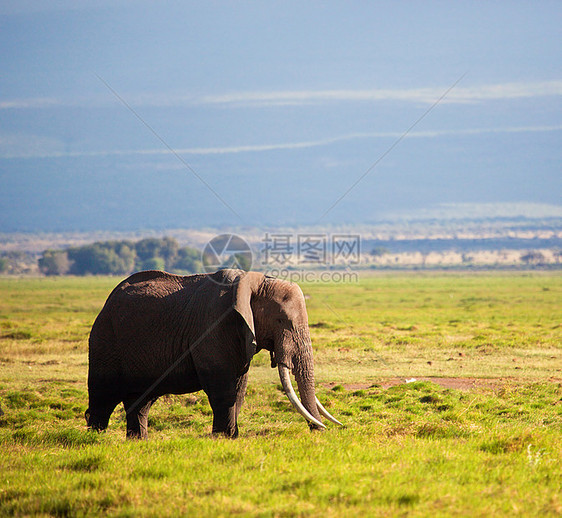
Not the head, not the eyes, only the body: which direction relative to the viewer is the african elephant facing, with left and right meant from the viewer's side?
facing to the right of the viewer
